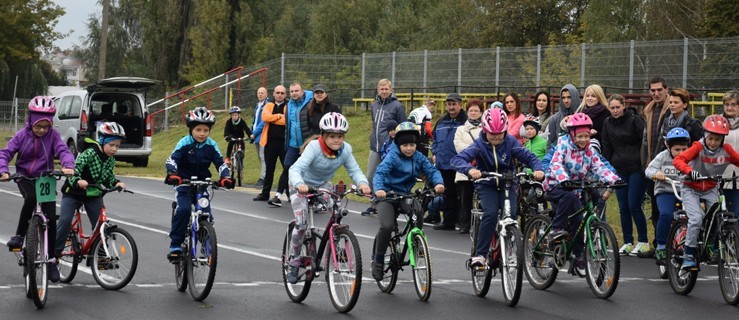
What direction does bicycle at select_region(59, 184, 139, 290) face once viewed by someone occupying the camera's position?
facing the viewer and to the right of the viewer

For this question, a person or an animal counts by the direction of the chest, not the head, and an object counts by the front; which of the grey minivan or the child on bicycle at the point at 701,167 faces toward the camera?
the child on bicycle

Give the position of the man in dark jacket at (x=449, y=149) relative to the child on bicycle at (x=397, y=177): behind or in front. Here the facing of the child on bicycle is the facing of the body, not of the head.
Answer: behind

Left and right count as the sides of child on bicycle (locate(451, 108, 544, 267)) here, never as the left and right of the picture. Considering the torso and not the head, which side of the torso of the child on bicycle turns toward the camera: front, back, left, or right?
front

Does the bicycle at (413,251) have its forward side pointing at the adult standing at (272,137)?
no

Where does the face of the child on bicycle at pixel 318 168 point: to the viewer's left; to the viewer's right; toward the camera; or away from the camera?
toward the camera

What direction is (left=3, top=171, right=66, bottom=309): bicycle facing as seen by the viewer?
toward the camera

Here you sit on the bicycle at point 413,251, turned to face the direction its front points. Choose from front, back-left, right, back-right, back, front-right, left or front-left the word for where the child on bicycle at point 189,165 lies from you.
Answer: back-right

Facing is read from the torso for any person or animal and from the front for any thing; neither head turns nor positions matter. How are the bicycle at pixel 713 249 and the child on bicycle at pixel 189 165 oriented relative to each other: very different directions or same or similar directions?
same or similar directions

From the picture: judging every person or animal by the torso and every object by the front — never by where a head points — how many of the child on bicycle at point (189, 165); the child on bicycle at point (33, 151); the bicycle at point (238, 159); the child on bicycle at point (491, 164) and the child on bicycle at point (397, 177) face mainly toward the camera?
5

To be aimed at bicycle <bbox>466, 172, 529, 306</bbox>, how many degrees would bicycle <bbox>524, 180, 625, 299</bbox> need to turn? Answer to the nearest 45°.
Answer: approximately 90° to its right

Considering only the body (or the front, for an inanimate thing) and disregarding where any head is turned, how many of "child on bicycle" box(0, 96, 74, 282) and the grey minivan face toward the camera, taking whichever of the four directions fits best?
1

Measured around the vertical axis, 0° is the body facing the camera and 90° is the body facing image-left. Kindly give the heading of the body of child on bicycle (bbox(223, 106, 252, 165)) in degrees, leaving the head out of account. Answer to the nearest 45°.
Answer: approximately 0°

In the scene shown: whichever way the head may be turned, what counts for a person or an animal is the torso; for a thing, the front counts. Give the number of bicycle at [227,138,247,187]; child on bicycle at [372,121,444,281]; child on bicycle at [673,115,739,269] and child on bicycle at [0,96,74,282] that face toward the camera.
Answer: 4

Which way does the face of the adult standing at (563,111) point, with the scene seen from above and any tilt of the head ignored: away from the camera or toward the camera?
toward the camera

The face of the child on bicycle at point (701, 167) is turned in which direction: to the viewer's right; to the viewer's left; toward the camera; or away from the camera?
toward the camera

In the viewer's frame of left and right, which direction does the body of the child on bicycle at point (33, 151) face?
facing the viewer

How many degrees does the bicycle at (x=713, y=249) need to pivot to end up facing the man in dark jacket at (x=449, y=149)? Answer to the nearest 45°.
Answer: approximately 180°

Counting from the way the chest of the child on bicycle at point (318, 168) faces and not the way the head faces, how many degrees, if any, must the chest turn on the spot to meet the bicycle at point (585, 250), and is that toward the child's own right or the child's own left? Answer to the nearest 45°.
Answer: approximately 45° to the child's own left

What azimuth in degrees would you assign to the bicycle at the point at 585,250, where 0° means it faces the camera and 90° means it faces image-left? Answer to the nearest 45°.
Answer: approximately 315°
